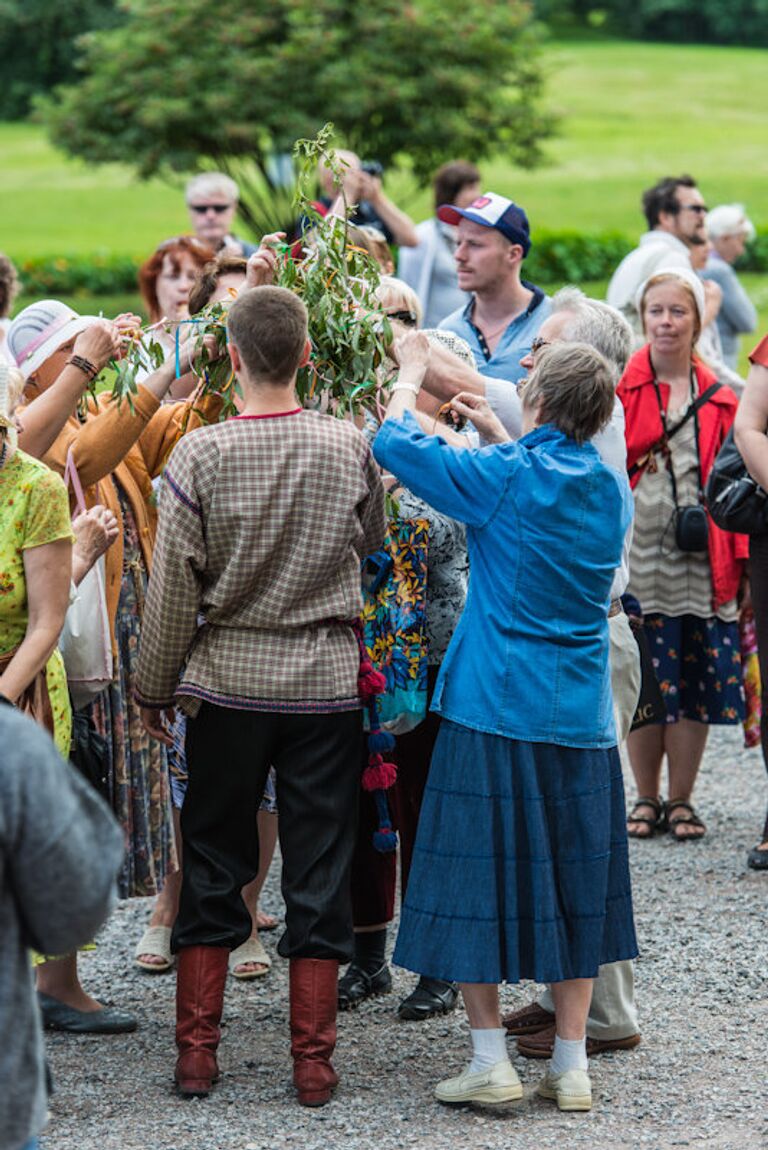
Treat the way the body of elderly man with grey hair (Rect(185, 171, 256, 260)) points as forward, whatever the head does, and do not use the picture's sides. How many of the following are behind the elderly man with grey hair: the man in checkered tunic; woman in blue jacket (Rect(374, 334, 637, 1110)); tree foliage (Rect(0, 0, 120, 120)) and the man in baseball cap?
1

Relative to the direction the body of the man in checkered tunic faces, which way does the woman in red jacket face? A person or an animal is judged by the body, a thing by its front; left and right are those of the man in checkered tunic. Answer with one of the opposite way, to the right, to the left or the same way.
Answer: the opposite way

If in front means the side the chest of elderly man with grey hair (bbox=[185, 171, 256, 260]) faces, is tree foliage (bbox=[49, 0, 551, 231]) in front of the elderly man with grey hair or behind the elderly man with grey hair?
behind

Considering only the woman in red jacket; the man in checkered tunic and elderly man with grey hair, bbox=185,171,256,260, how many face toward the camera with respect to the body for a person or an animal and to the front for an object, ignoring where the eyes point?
2

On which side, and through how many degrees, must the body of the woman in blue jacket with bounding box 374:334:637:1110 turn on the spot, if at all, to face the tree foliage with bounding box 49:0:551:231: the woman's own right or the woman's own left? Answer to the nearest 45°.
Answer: approximately 45° to the woman's own right

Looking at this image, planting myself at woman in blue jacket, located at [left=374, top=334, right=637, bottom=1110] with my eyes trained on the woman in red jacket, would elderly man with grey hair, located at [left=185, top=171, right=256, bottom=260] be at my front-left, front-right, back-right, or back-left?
front-left

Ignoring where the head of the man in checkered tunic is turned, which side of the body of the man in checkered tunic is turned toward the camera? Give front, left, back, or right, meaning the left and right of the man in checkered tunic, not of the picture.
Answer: back

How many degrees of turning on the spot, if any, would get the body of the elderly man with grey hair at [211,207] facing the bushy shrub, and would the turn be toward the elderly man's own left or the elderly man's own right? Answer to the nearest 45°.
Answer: approximately 180°

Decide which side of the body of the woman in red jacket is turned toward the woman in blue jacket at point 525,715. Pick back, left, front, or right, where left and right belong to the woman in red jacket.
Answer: front

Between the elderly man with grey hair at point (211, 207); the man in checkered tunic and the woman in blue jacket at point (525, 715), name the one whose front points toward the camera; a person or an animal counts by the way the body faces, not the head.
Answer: the elderly man with grey hair

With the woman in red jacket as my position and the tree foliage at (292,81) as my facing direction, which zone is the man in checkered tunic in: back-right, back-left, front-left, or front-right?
back-left

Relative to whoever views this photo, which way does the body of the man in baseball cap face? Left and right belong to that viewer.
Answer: facing the viewer and to the left of the viewer

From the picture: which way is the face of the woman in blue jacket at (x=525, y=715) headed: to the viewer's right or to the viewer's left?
to the viewer's left

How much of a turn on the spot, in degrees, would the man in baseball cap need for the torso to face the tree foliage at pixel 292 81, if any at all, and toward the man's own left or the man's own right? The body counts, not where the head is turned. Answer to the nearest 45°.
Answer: approximately 135° to the man's own right

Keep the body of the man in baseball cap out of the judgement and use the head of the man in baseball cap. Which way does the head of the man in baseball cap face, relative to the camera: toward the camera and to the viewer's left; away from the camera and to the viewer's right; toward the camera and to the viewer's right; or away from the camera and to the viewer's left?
toward the camera and to the viewer's left

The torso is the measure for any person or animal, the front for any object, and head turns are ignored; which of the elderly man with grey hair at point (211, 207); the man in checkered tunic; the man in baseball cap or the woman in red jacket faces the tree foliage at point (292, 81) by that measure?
the man in checkered tunic

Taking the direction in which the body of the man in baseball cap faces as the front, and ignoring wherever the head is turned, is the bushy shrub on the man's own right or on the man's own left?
on the man's own right

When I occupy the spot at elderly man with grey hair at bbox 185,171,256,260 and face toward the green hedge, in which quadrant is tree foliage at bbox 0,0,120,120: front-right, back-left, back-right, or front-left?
front-left

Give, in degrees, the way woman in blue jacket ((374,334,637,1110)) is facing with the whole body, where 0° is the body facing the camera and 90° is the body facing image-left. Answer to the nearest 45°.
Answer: approximately 135°

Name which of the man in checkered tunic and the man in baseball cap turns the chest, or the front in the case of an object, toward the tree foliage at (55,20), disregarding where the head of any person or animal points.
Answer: the man in checkered tunic
